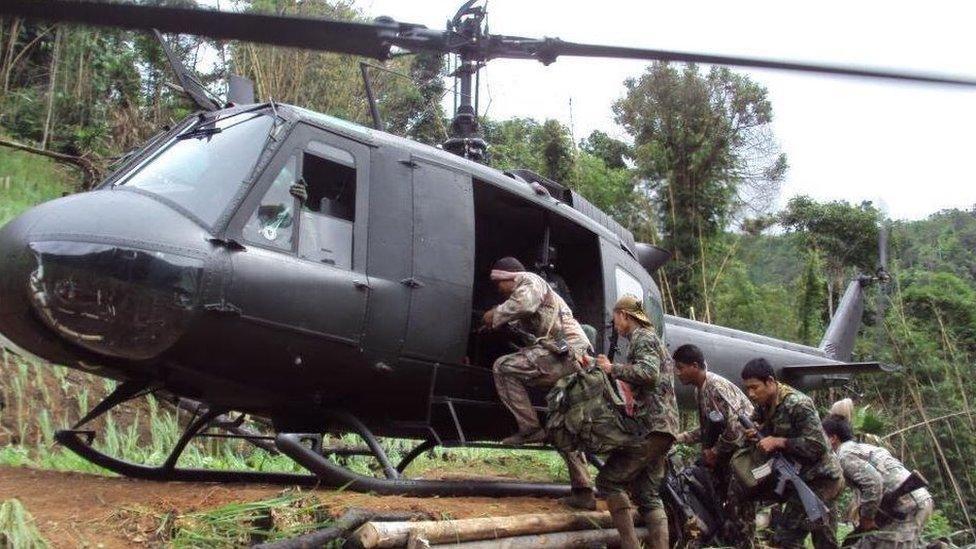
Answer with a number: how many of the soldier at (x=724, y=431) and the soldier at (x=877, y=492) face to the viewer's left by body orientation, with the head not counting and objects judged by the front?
2

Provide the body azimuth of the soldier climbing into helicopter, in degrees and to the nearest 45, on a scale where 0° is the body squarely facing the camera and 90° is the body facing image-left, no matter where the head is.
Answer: approximately 90°

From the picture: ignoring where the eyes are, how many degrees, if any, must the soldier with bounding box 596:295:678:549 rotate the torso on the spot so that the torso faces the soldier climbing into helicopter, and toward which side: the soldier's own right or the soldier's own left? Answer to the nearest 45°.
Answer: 0° — they already face them

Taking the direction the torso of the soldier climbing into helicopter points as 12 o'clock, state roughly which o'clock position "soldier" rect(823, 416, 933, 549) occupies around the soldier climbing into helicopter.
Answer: The soldier is roughly at 5 o'clock from the soldier climbing into helicopter.

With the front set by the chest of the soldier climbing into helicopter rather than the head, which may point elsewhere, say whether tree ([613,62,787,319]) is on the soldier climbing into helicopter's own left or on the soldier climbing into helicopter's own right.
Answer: on the soldier climbing into helicopter's own right

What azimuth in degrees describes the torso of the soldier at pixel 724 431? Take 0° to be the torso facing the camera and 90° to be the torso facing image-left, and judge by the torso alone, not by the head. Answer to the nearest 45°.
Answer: approximately 90°

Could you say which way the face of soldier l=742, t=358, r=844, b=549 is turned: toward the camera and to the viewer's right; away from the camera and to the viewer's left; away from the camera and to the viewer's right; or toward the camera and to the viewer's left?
toward the camera and to the viewer's left

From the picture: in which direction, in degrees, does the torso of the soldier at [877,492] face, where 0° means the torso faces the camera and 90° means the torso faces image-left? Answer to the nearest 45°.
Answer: approximately 90°

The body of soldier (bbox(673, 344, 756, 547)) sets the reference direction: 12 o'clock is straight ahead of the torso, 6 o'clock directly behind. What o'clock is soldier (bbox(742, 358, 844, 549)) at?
soldier (bbox(742, 358, 844, 549)) is roughly at 7 o'clock from soldier (bbox(673, 344, 756, 547)).

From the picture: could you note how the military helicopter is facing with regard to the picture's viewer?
facing the viewer and to the left of the viewer
